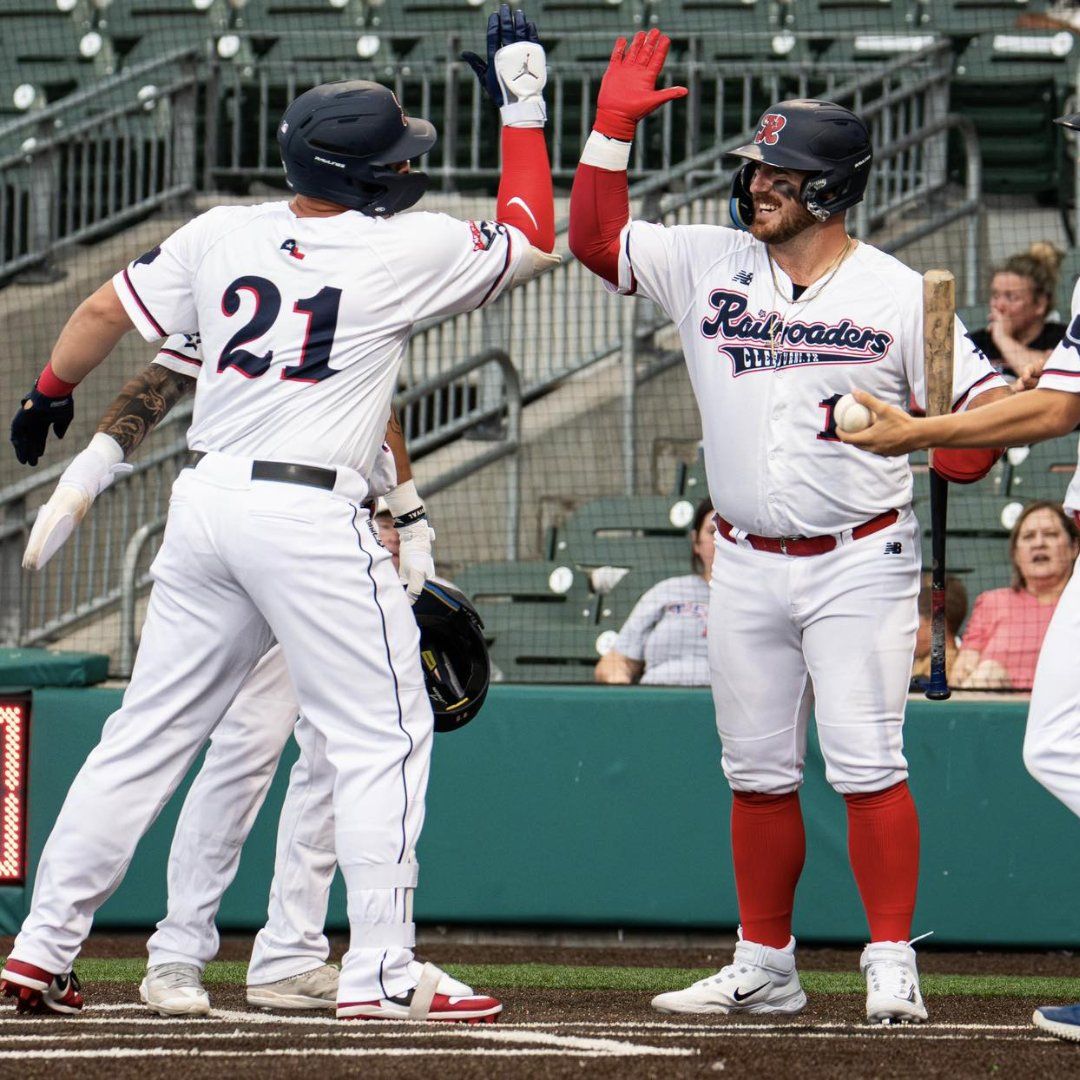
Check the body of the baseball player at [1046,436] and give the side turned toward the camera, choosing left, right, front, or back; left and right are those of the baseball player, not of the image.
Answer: left

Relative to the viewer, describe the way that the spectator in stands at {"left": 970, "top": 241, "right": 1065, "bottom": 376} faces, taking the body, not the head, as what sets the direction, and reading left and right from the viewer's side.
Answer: facing the viewer and to the left of the viewer

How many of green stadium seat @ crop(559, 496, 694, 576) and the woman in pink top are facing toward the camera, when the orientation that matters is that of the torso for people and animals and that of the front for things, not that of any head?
2

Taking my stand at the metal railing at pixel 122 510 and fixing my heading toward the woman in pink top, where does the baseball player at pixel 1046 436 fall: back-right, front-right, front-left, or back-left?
front-right

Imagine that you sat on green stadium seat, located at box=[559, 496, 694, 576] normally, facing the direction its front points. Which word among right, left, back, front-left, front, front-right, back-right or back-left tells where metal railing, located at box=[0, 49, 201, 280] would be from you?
back-right

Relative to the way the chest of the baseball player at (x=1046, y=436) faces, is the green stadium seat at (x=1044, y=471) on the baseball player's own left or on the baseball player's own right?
on the baseball player's own right

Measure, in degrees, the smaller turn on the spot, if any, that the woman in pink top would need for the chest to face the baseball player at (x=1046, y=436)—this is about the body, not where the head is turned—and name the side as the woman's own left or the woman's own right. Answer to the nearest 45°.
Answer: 0° — they already face them

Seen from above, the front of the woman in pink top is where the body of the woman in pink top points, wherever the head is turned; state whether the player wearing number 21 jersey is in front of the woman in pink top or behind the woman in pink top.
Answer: in front

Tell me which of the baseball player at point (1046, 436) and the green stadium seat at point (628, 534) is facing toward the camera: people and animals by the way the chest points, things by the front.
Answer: the green stadium seat

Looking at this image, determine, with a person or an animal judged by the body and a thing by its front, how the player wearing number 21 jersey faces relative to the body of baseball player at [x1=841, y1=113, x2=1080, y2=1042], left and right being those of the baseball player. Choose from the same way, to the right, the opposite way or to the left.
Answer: to the right

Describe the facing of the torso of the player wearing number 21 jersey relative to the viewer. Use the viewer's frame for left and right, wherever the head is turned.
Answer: facing away from the viewer and to the right of the viewer

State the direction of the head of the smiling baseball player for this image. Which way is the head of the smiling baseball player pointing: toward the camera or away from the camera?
toward the camera

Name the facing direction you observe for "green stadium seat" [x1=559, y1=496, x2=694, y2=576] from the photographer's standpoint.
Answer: facing the viewer

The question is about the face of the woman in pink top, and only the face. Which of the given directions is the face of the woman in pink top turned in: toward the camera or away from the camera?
toward the camera

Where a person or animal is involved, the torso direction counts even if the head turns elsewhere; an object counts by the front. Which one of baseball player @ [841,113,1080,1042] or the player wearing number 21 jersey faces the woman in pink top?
the player wearing number 21 jersey

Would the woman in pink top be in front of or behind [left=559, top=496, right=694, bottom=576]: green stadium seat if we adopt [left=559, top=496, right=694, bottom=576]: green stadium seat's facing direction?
in front

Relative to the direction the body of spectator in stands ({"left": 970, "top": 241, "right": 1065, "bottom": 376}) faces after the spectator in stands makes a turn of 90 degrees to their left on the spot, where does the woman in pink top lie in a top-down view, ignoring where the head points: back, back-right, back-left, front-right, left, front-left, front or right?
front-right

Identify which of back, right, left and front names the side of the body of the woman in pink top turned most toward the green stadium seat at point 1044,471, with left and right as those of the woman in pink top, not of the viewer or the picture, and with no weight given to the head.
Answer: back
